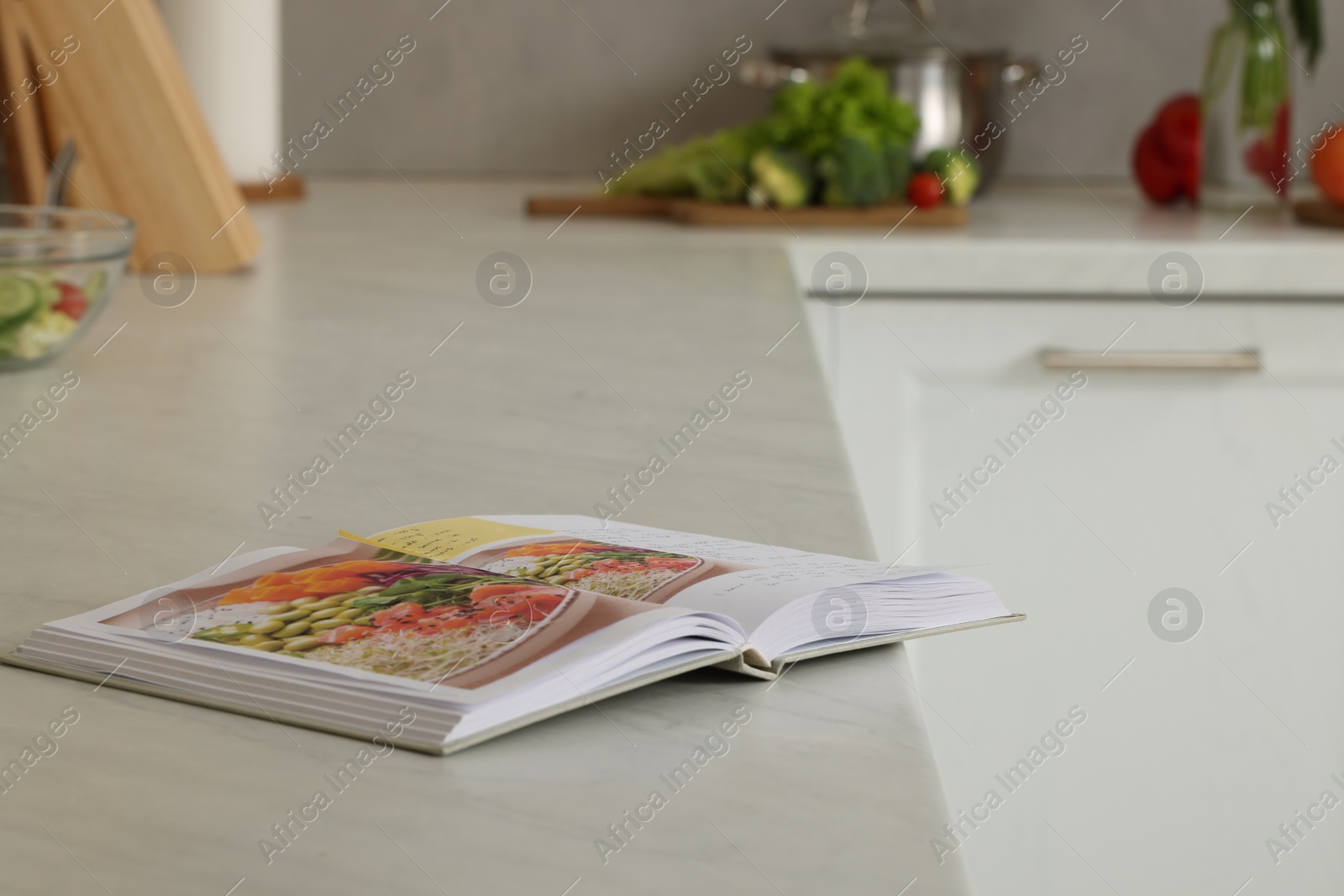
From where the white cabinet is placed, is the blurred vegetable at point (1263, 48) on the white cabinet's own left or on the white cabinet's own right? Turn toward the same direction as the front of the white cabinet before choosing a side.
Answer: on the white cabinet's own left

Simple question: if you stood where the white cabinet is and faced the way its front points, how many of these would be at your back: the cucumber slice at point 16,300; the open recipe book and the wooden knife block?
0

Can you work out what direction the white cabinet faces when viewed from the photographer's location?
facing the viewer

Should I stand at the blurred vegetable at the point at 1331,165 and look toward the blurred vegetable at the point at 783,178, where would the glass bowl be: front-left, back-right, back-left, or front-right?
front-left

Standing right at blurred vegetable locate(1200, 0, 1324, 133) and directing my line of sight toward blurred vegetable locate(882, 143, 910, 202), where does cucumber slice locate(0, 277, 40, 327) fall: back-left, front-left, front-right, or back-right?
front-left
